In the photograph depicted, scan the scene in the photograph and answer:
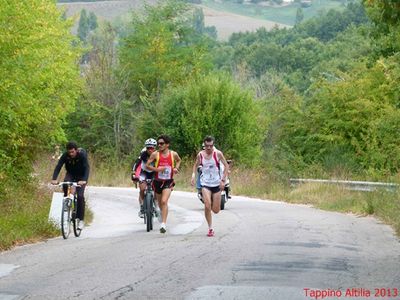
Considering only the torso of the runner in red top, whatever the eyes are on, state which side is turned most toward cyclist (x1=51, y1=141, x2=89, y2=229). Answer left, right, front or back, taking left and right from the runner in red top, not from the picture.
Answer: right

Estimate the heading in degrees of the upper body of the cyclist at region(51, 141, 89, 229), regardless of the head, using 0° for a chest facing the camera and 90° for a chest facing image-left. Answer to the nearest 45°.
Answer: approximately 45°

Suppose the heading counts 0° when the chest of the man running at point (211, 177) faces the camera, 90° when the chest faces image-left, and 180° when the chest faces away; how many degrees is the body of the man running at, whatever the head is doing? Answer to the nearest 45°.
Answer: approximately 0°

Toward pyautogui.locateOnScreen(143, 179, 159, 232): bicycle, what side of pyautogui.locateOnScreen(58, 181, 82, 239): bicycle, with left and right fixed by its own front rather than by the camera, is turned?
left

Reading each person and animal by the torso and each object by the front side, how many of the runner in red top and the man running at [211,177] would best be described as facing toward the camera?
2
